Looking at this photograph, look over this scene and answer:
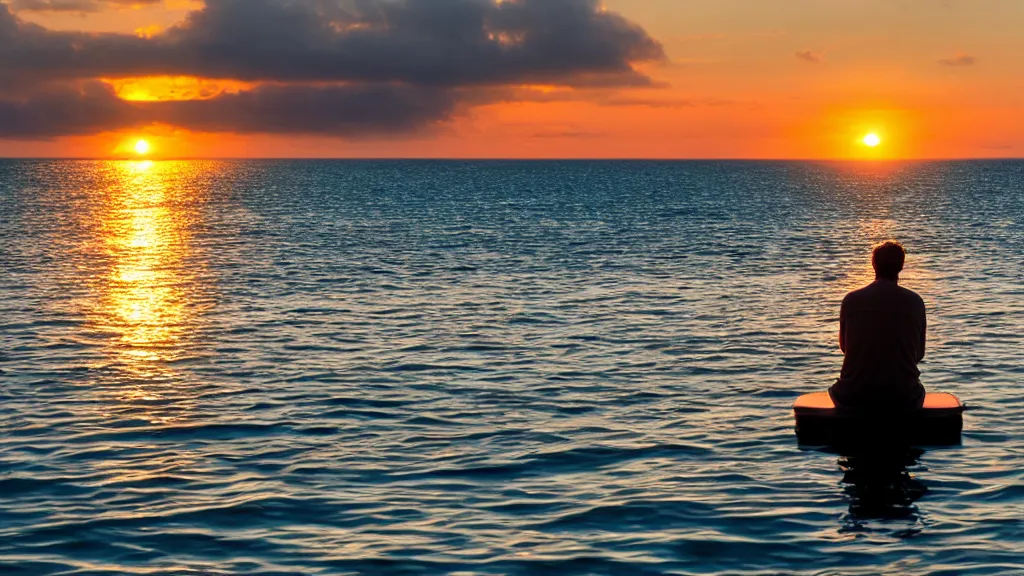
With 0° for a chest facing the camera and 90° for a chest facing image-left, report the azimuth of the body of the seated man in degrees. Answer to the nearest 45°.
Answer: approximately 180°

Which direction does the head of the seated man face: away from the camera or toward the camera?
away from the camera
